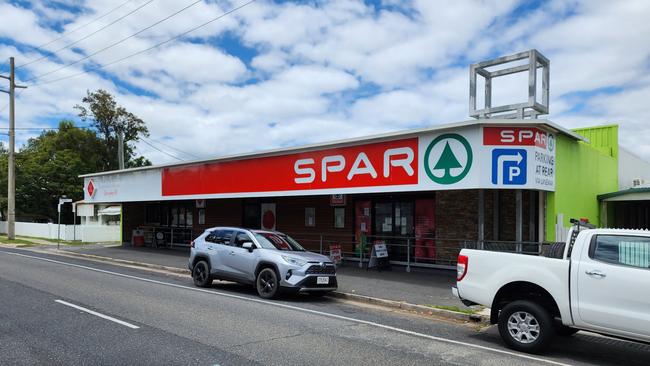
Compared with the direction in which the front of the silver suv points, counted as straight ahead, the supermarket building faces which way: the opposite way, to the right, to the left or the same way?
to the right

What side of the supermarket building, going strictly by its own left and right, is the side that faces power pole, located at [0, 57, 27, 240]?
right

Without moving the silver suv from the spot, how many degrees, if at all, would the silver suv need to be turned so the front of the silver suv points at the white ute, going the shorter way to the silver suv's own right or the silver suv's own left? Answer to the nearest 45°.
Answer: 0° — it already faces it

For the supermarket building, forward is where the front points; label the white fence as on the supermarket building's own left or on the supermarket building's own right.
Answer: on the supermarket building's own right

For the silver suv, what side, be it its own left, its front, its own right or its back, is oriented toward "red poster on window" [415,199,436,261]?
left

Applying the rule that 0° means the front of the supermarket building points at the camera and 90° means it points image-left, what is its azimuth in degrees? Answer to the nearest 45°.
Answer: approximately 45°

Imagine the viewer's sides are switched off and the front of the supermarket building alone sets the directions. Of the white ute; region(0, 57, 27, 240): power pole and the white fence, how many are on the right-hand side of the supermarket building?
2

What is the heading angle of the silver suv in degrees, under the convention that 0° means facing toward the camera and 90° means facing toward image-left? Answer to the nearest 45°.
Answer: approximately 315°

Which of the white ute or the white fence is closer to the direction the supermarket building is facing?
the white ute

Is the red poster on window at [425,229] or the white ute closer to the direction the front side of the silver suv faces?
the white ute

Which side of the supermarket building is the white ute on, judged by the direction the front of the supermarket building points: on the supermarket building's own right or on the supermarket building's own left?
on the supermarket building's own left
